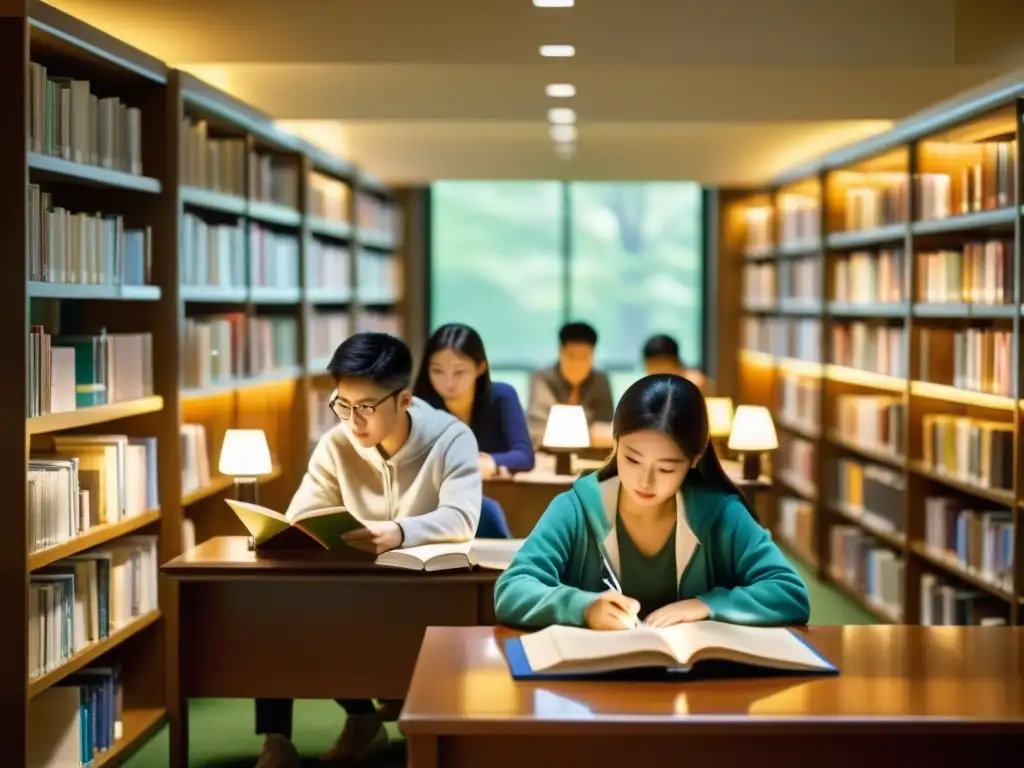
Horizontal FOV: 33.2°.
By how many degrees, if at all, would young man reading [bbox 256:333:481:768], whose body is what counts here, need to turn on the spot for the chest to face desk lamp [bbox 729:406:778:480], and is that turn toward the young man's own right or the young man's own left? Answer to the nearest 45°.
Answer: approximately 180°

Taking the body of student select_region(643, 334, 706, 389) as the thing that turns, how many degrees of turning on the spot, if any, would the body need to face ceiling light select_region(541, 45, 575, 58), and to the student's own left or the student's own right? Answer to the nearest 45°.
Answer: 0° — they already face it

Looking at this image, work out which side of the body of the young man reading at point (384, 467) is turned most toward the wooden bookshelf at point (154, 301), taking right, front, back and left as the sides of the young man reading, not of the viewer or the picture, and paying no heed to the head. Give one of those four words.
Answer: right

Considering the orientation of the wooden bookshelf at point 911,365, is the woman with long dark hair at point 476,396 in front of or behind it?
in front

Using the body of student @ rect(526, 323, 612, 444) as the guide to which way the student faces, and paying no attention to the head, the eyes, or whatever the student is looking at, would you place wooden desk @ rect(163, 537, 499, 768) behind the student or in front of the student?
in front

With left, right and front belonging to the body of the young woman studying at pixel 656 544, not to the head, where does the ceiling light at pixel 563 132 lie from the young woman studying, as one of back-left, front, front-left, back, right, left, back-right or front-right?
back

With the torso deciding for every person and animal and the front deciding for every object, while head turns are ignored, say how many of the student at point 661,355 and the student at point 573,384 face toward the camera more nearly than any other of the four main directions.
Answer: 2

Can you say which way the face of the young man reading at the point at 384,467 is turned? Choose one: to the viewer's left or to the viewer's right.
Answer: to the viewer's left

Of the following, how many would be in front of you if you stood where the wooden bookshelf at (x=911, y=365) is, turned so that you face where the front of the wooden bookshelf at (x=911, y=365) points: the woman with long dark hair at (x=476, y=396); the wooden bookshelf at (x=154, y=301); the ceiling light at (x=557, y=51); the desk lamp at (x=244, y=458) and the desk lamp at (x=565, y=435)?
5

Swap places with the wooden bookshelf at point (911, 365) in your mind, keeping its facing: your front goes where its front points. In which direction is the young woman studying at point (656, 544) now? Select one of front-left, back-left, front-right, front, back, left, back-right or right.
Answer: front-left

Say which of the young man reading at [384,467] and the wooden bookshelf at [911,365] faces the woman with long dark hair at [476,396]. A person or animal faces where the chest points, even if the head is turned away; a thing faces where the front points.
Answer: the wooden bookshelf

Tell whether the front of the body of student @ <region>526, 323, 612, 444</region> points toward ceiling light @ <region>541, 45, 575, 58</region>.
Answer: yes

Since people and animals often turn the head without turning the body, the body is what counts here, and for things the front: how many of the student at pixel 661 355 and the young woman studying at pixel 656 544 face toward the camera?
2

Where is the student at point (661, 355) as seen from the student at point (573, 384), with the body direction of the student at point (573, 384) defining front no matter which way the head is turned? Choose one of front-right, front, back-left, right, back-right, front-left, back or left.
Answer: back-left

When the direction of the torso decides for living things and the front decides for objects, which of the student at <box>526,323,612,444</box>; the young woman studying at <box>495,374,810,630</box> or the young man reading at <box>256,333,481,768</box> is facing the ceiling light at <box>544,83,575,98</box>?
the student
